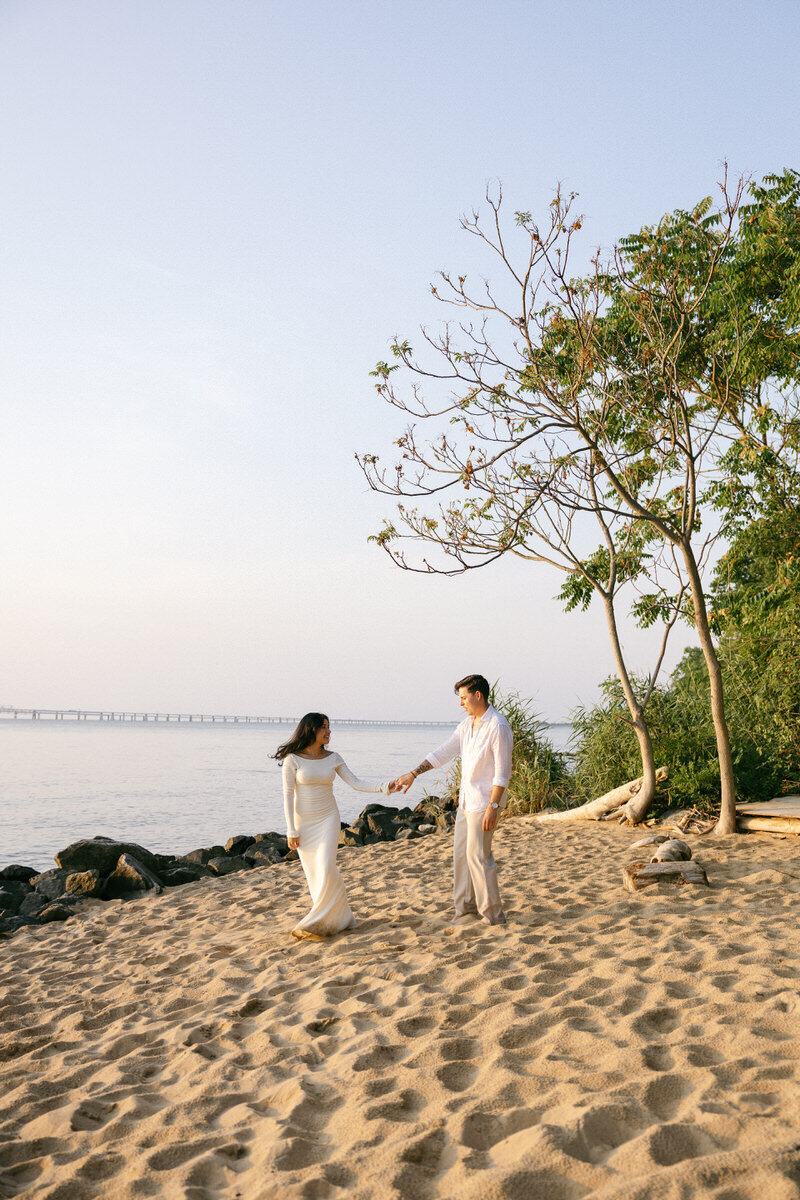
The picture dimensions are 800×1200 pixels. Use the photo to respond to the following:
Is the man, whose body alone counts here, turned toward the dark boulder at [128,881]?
no

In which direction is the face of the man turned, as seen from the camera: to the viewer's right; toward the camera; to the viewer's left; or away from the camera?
to the viewer's left

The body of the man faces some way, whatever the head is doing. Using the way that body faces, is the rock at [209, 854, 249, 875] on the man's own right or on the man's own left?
on the man's own right

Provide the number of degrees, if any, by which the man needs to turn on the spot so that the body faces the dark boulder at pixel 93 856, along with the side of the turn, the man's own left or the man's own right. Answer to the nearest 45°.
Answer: approximately 90° to the man's own right

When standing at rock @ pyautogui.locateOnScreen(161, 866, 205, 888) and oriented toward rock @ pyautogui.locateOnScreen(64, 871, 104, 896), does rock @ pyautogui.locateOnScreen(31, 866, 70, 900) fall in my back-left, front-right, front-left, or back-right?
front-right

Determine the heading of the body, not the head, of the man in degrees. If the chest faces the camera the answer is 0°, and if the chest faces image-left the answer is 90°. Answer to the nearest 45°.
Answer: approximately 45°

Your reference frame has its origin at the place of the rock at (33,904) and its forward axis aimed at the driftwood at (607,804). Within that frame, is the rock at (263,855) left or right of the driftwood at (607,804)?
left

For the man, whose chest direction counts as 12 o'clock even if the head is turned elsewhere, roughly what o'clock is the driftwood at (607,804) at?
The driftwood is roughly at 5 o'clock from the man.

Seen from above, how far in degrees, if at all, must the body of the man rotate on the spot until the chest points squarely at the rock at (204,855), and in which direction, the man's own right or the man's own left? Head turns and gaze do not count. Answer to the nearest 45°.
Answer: approximately 90° to the man's own right

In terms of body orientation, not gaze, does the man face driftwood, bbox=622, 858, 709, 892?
no

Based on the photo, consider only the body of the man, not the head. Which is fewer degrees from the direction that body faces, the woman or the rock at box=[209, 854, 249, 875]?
the woman

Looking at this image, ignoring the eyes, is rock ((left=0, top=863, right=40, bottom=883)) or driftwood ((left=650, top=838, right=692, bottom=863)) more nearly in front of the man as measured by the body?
the rock

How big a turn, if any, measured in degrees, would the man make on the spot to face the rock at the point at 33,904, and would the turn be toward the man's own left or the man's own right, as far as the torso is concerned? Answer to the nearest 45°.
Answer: approximately 90° to the man's own right

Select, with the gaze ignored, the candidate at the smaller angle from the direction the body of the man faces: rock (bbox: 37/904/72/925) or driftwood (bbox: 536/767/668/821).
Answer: the rock

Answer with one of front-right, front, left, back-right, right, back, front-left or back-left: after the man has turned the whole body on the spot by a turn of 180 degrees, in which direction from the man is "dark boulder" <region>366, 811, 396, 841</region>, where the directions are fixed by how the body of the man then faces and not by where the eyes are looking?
front-left

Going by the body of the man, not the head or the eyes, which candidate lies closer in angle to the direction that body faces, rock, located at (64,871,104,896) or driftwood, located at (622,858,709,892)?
the rock

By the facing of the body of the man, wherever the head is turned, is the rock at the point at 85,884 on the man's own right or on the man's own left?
on the man's own right

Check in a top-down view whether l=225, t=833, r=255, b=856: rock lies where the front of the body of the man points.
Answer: no
